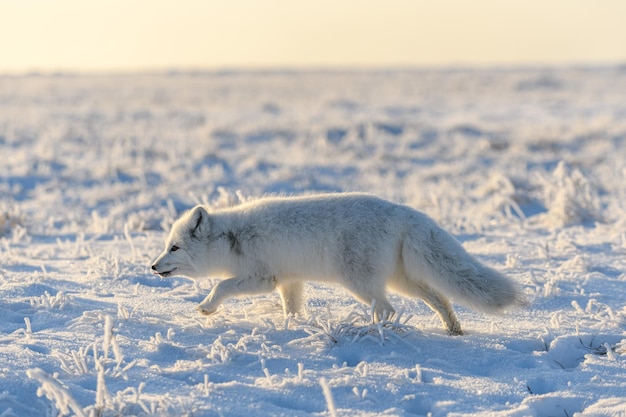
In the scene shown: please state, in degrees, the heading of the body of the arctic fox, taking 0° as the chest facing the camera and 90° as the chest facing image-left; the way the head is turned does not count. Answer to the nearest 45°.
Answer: approximately 90°

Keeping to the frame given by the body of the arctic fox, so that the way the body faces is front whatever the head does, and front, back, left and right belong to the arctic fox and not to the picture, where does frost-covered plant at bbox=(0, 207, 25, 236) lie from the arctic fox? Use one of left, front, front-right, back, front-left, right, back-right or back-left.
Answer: front-right

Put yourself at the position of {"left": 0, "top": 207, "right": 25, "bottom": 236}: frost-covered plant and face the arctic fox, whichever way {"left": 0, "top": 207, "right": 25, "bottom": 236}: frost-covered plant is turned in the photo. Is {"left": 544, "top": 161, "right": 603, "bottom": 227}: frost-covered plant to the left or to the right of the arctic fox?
left

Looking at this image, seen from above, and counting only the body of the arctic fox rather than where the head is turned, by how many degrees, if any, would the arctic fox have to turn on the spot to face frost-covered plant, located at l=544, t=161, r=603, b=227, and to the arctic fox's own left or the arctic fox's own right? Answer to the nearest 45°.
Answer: approximately 135° to the arctic fox's own right
